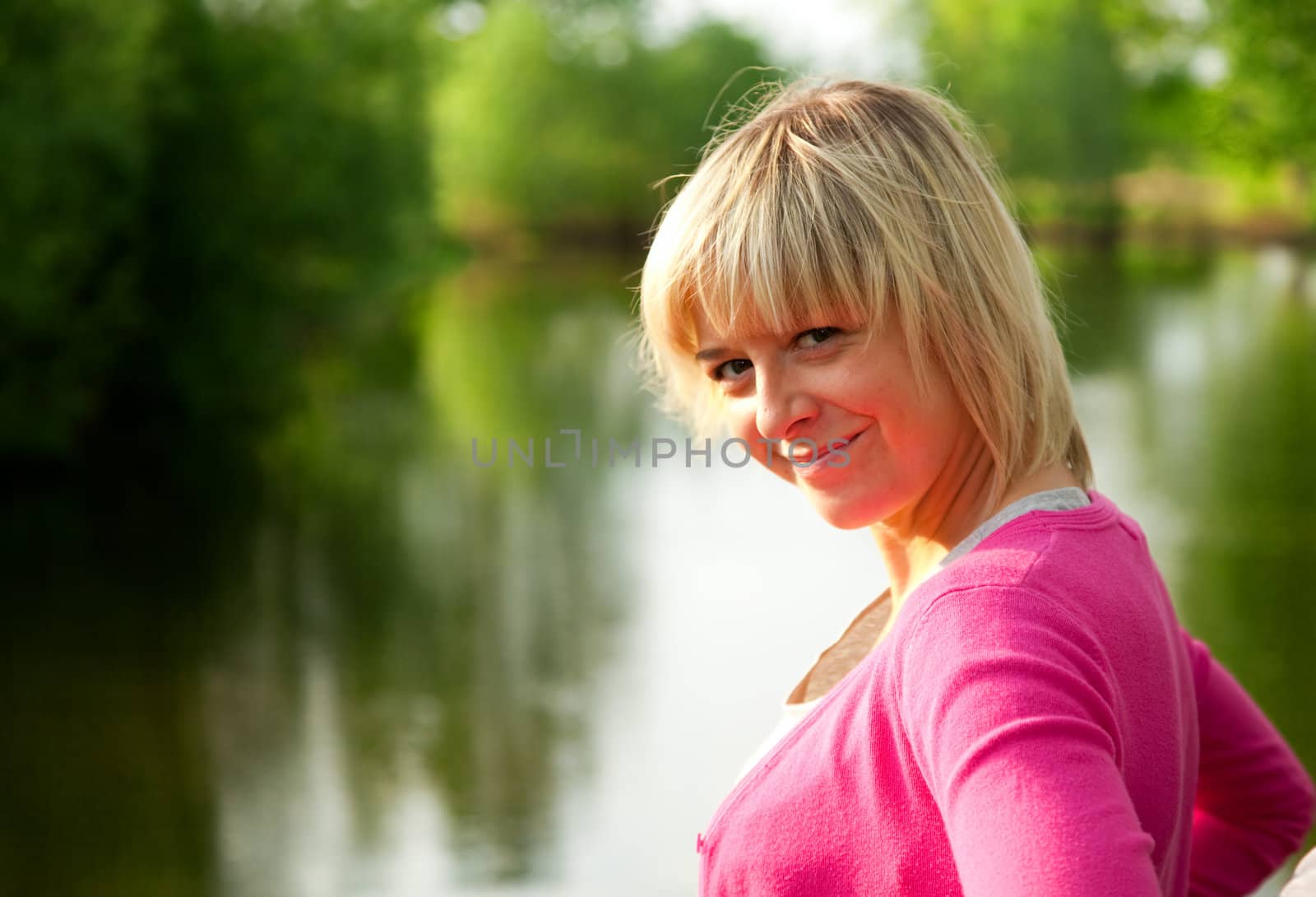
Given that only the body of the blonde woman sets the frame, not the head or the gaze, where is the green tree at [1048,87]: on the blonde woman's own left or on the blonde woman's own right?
on the blonde woman's own right

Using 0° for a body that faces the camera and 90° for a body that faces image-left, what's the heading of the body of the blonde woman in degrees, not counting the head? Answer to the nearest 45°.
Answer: approximately 90°

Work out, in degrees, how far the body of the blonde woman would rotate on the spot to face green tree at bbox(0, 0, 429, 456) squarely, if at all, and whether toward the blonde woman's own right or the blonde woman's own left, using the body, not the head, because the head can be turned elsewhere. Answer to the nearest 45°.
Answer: approximately 45° to the blonde woman's own right

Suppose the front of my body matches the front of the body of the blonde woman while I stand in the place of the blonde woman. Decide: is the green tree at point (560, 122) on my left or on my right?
on my right

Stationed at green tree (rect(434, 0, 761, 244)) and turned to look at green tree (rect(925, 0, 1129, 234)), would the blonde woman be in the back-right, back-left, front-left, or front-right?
front-right

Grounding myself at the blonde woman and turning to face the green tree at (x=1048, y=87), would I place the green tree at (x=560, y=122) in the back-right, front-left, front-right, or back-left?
front-left

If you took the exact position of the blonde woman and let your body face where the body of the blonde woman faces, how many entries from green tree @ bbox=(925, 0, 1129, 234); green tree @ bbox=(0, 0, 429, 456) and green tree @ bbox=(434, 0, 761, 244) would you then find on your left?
0
